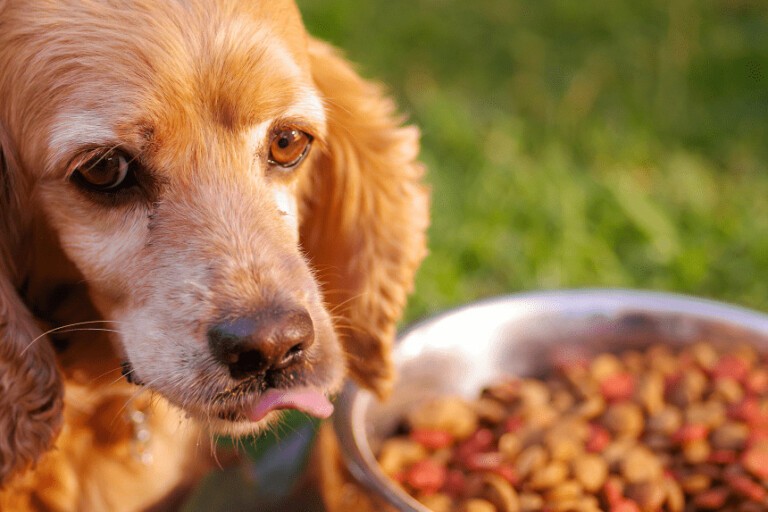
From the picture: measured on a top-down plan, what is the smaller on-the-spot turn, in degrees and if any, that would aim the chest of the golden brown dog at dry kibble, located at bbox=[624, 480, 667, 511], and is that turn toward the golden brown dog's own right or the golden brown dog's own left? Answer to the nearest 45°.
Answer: approximately 45° to the golden brown dog's own left

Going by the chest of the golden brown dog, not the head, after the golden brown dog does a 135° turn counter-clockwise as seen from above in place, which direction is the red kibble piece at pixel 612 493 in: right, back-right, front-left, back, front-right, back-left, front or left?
right

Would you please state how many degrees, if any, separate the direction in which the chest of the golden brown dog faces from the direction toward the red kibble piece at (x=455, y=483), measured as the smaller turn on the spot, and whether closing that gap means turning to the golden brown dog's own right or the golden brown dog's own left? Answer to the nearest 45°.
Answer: approximately 45° to the golden brown dog's own left

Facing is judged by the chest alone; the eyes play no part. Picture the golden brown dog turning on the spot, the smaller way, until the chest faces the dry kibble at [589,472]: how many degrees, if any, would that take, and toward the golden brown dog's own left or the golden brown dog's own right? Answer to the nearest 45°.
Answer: approximately 45° to the golden brown dog's own left

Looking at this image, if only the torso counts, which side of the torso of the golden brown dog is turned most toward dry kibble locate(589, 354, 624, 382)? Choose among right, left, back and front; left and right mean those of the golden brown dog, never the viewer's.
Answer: left

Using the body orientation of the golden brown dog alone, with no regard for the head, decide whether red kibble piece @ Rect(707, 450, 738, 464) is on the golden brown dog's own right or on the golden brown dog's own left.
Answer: on the golden brown dog's own left

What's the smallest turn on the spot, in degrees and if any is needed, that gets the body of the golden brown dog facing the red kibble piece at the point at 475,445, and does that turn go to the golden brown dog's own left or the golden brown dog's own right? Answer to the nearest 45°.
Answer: approximately 45° to the golden brown dog's own left

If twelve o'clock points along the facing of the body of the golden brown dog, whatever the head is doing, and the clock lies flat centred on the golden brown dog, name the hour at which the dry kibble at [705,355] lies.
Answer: The dry kibble is roughly at 10 o'clock from the golden brown dog.

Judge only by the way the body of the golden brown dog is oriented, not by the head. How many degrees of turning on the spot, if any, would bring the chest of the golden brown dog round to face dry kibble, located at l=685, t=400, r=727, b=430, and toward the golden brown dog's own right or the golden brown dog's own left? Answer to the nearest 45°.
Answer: approximately 45° to the golden brown dog's own left

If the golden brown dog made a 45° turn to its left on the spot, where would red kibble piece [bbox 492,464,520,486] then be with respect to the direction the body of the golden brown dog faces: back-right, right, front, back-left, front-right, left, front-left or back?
front

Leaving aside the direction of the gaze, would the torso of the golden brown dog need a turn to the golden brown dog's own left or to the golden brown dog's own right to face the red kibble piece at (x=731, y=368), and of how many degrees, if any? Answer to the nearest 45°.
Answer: approximately 45° to the golden brown dog's own left

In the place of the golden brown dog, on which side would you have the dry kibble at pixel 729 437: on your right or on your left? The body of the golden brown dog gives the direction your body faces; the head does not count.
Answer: on your left

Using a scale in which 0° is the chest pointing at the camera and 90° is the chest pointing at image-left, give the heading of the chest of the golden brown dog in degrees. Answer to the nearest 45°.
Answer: approximately 315°
